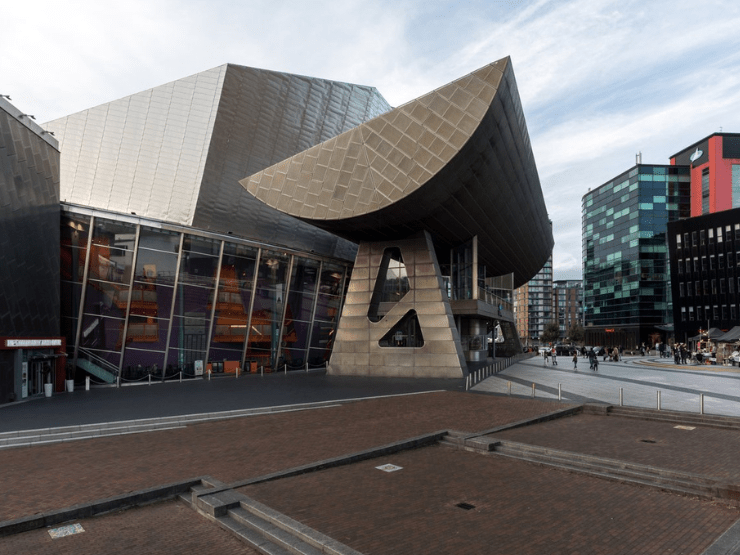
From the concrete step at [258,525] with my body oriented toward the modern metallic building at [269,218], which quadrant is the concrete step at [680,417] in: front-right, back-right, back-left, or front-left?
front-right

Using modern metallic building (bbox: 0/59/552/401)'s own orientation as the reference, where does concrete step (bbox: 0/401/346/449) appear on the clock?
The concrete step is roughly at 2 o'clock from the modern metallic building.

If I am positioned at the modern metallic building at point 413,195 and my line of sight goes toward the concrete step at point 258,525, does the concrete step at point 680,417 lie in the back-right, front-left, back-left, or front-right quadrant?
front-left

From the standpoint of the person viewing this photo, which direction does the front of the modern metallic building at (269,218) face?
facing the viewer and to the right of the viewer

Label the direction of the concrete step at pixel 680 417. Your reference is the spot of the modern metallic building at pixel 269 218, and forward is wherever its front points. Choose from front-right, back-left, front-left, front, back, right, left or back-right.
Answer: front

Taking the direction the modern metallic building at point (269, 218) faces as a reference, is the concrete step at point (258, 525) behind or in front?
in front

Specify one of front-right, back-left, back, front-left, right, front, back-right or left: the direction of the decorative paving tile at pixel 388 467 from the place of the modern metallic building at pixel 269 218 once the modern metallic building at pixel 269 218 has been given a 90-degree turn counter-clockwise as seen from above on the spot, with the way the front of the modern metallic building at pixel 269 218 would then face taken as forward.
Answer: back-right

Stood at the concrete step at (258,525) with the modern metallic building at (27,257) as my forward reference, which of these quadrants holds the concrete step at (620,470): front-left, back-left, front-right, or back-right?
back-right

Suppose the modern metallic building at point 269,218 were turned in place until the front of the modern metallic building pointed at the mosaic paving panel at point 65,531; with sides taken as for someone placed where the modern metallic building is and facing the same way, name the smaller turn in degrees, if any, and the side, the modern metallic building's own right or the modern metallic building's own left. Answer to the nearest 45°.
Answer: approximately 45° to the modern metallic building's own right
